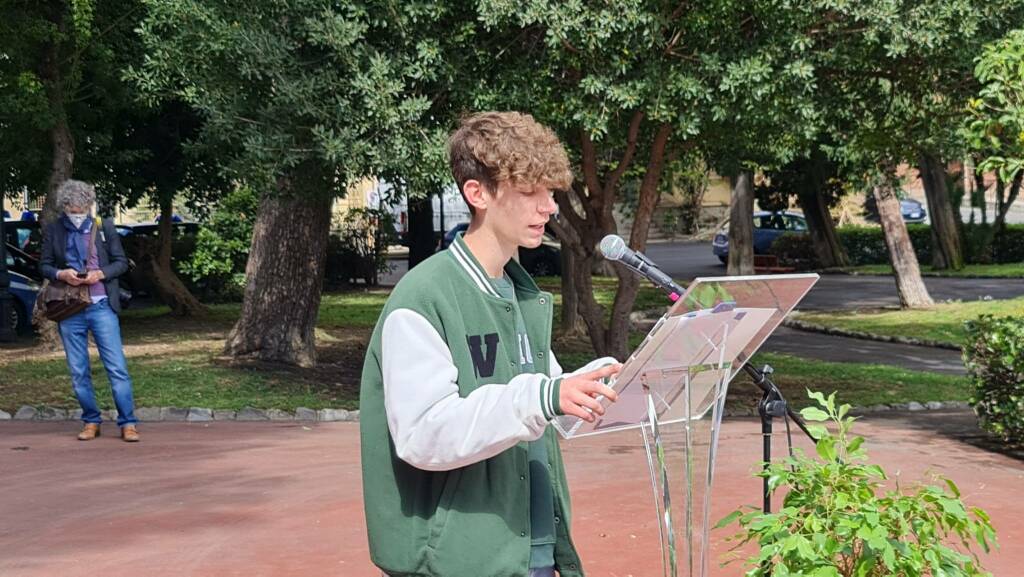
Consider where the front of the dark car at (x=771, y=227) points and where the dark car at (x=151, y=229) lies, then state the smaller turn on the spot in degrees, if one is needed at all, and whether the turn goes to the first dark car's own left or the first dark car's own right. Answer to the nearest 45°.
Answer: approximately 45° to the first dark car's own left

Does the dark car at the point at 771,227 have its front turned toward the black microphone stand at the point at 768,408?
no

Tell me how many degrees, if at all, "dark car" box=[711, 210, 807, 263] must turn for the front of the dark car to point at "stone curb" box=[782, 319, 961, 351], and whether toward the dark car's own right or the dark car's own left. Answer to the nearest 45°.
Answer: approximately 90° to the dark car's own right

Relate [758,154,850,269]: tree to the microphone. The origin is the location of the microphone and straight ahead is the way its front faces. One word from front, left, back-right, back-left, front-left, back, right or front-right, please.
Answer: right

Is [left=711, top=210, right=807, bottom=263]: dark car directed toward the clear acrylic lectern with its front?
no

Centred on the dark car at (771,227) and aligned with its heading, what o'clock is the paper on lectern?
The paper on lectern is roughly at 9 o'clock from the dark car.

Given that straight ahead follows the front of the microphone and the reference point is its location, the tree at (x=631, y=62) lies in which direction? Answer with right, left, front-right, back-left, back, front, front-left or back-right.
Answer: right

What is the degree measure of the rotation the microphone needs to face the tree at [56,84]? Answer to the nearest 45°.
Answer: approximately 45° to its right

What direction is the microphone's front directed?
to the viewer's left
